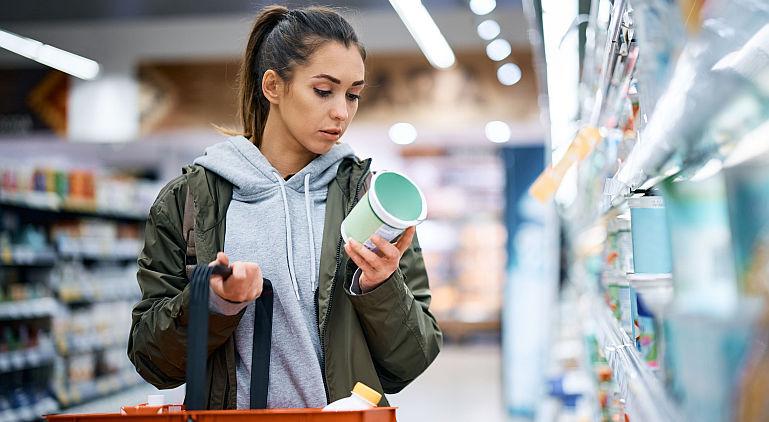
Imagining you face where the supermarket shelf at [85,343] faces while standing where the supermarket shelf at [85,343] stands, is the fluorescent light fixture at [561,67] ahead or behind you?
ahead

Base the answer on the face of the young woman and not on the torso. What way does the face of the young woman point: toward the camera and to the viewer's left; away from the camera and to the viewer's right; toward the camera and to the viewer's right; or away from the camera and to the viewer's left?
toward the camera and to the viewer's right

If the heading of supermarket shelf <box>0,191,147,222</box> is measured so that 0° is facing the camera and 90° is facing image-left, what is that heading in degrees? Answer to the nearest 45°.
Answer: approximately 315°

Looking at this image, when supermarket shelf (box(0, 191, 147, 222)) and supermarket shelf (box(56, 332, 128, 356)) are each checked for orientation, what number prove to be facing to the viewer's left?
0

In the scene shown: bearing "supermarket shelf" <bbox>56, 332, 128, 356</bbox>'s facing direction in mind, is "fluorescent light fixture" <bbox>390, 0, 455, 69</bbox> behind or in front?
in front
